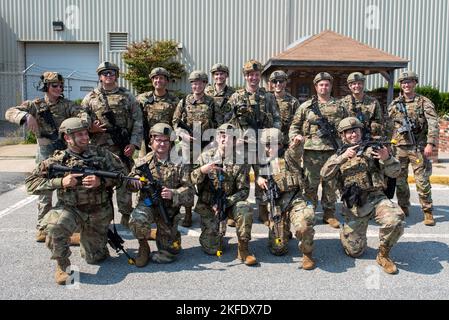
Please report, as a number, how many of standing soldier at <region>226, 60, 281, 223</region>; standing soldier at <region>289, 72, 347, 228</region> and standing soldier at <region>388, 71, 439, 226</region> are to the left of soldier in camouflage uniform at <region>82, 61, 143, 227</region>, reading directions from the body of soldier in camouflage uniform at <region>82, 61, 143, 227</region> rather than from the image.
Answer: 3

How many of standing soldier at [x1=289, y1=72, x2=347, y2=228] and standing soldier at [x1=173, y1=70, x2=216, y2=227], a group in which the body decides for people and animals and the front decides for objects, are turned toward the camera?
2

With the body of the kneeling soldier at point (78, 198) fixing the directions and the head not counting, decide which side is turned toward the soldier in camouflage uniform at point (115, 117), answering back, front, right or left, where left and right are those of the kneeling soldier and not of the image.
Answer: back

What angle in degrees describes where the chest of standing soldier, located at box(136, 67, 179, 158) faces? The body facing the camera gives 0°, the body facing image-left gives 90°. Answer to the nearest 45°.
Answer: approximately 0°

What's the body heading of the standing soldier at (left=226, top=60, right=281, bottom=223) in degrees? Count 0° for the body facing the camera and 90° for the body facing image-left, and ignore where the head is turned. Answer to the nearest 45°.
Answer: approximately 0°

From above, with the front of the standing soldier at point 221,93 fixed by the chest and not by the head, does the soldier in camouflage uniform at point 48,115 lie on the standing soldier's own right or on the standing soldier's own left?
on the standing soldier's own right

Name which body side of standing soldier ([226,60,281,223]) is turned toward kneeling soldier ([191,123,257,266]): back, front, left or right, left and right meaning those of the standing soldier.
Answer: front
